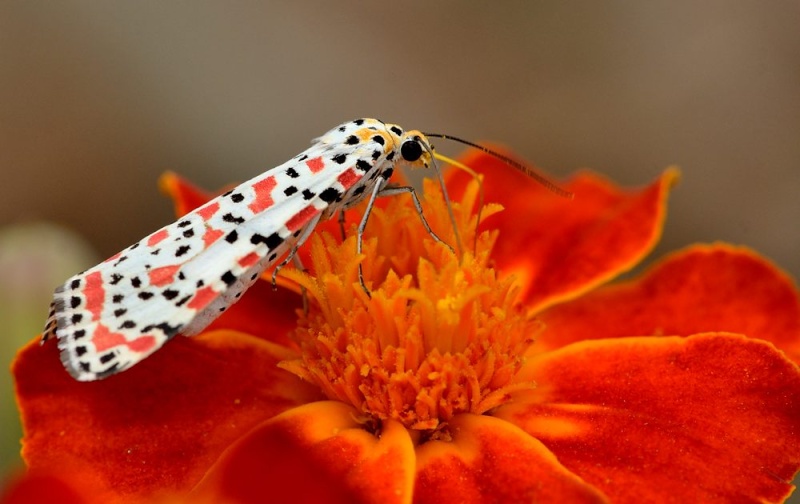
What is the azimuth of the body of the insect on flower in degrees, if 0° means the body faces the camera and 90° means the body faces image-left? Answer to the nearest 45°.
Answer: approximately 270°
